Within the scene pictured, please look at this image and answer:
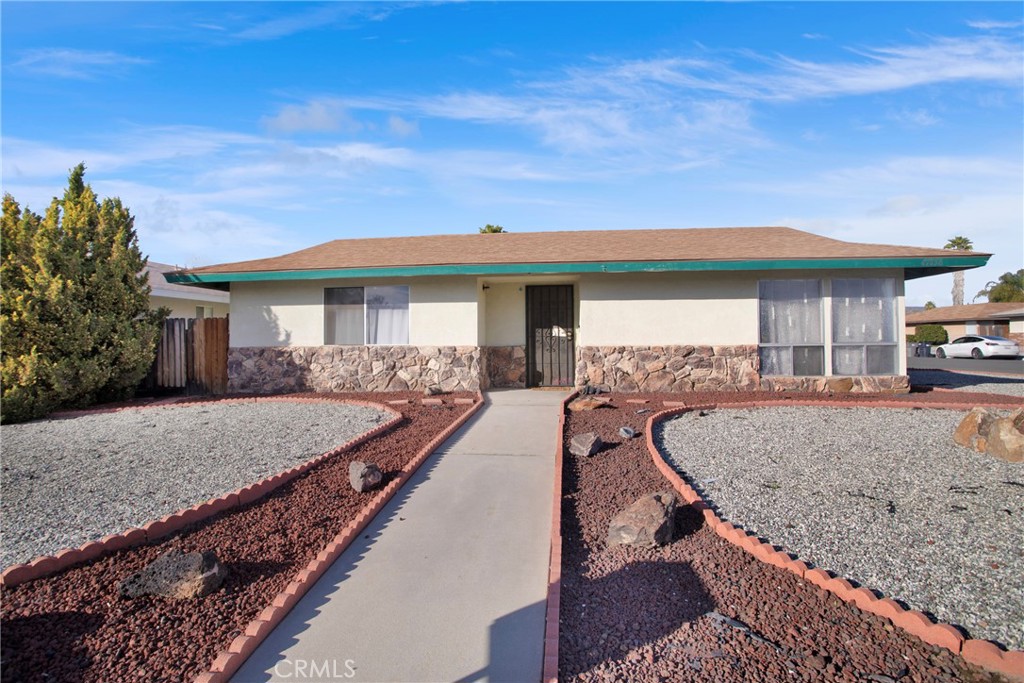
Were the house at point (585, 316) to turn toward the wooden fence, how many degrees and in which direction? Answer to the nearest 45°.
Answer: approximately 90° to its right

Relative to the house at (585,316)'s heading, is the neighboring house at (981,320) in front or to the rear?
to the rear

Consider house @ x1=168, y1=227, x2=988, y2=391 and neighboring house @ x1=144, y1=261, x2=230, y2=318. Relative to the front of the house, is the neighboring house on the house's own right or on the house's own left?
on the house's own right

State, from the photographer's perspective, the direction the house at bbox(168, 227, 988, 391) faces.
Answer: facing the viewer

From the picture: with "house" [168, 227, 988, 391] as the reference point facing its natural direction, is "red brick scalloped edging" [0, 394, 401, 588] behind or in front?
in front

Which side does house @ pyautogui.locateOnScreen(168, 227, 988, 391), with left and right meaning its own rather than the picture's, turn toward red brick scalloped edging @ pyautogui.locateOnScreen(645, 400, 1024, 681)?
front

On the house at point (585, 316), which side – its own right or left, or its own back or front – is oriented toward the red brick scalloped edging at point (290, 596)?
front

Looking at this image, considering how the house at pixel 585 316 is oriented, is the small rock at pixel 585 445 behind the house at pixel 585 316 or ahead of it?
ahead

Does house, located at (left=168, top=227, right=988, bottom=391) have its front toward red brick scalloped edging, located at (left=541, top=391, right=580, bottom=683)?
yes

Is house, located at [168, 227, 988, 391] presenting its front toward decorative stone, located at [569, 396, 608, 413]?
yes

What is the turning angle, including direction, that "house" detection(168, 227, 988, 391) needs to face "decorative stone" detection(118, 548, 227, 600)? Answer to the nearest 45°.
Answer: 0° — it already faces it

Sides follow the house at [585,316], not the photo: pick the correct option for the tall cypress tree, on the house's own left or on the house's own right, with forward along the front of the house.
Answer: on the house's own right

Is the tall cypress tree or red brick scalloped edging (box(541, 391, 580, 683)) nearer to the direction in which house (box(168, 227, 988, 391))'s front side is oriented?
the red brick scalloped edging

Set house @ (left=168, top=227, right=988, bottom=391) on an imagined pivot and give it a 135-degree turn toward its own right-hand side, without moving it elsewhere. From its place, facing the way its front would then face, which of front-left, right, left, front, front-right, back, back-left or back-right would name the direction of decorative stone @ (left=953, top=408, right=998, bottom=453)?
back

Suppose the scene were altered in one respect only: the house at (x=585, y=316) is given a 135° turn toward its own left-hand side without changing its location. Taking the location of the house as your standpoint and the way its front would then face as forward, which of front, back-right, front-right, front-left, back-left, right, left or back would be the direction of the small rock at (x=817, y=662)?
back-right

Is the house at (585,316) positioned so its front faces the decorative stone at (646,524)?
yes
